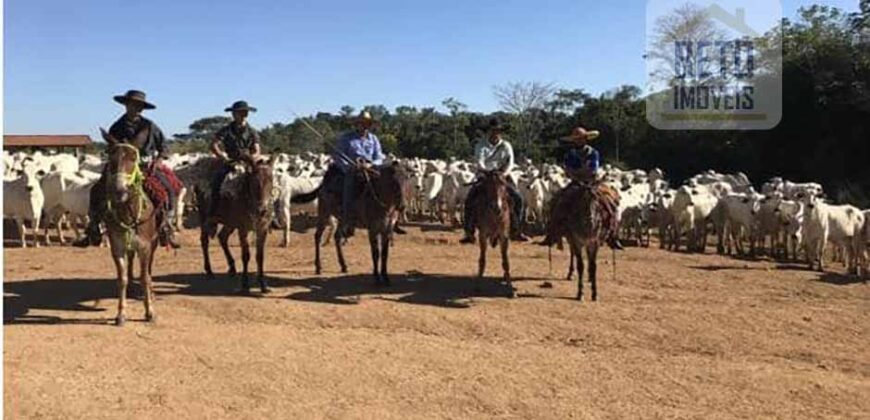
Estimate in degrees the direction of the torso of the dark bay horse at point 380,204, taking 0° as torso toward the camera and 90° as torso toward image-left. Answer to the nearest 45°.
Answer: approximately 315°

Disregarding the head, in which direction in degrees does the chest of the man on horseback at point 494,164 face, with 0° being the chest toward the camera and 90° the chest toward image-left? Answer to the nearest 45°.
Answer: approximately 0°

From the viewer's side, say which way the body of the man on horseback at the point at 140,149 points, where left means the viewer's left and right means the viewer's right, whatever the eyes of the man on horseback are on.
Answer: facing the viewer

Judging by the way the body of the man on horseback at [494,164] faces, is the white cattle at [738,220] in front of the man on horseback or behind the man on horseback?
behind

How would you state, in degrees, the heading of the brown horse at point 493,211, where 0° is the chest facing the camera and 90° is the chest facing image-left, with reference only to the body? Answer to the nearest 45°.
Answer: approximately 0°

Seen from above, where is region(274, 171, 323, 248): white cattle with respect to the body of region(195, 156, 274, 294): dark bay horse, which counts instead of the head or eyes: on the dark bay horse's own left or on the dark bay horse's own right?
on the dark bay horse's own left

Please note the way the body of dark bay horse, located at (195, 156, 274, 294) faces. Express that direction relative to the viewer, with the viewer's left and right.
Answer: facing the viewer and to the right of the viewer

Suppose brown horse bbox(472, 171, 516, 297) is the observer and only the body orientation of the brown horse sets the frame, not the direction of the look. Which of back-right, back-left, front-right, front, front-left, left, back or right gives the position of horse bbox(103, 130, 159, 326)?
front-right

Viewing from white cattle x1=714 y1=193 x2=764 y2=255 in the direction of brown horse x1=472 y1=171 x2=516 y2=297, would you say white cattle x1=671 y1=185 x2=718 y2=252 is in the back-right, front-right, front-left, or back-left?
front-right

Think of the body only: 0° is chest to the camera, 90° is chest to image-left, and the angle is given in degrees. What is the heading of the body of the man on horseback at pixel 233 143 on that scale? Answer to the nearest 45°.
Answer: approximately 315°

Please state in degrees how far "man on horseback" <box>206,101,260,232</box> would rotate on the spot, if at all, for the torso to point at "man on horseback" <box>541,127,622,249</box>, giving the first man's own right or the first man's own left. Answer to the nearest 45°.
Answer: approximately 45° to the first man's own left
